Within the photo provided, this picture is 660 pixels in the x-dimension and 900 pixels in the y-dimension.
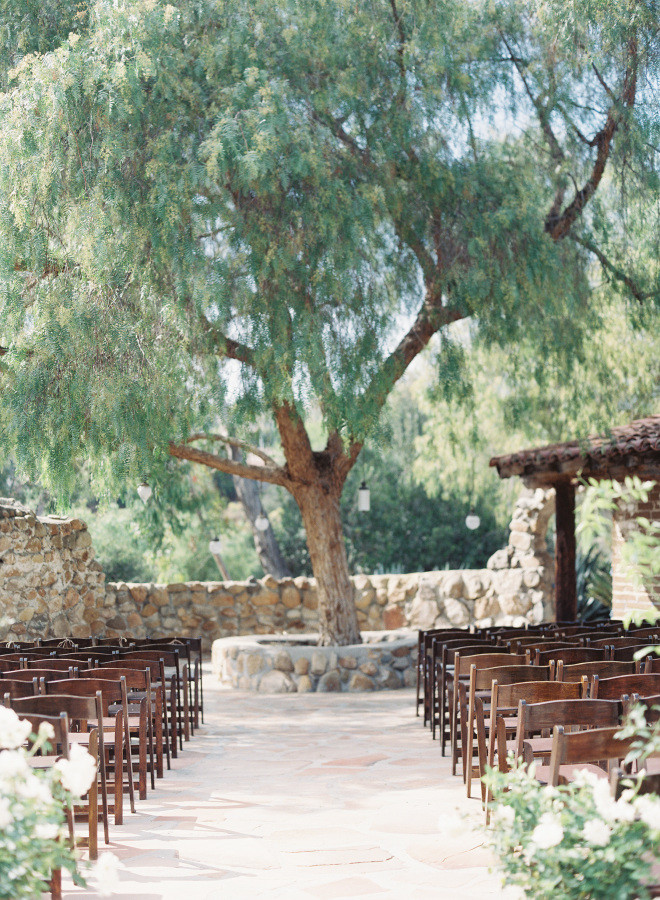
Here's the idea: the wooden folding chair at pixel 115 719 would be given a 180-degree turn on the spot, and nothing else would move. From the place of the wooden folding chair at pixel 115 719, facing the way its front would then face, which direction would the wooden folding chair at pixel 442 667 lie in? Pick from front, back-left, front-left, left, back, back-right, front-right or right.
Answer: back-left

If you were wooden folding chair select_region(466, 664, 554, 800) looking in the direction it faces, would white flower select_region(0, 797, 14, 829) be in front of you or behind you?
behind

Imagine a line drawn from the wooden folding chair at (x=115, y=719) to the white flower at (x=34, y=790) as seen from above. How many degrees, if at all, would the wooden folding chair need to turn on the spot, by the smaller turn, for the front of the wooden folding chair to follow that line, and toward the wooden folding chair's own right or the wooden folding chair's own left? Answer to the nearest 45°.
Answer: approximately 180°

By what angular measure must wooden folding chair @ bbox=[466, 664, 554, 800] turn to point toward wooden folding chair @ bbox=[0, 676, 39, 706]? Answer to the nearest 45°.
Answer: approximately 90° to its left

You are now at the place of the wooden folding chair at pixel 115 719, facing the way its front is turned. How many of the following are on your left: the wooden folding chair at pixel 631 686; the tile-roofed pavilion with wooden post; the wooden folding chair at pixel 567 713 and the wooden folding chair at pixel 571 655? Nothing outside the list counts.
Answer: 0

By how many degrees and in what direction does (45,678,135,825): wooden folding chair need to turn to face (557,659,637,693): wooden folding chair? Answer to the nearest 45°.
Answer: approximately 90° to its right

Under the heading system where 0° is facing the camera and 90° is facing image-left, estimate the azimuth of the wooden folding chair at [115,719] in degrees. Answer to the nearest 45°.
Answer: approximately 180°

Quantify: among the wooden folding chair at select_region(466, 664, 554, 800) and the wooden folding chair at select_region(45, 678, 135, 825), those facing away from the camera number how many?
2

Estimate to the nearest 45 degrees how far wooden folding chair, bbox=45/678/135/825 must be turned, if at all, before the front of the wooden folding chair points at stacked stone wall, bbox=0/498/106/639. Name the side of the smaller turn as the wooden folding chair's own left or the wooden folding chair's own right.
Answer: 0° — it already faces it

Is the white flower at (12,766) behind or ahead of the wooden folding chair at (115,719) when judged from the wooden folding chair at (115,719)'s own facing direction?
behind

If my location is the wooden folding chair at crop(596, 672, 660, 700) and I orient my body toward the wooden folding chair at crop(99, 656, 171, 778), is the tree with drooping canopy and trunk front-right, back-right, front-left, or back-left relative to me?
front-right

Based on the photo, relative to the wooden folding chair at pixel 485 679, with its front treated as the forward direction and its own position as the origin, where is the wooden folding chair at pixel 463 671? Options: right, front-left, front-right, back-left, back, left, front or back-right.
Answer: front

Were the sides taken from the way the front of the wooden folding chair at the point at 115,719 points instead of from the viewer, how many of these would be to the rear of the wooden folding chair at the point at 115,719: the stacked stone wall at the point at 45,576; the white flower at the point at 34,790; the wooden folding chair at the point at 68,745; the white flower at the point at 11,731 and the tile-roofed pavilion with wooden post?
3

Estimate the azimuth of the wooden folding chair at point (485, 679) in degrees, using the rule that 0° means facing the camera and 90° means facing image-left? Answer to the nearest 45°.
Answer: approximately 180°

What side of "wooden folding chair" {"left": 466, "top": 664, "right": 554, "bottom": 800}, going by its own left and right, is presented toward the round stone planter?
front

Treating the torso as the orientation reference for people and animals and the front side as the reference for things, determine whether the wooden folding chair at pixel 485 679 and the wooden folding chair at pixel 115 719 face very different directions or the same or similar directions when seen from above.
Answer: same or similar directions

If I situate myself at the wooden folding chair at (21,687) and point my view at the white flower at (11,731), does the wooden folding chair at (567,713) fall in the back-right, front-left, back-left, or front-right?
front-left
